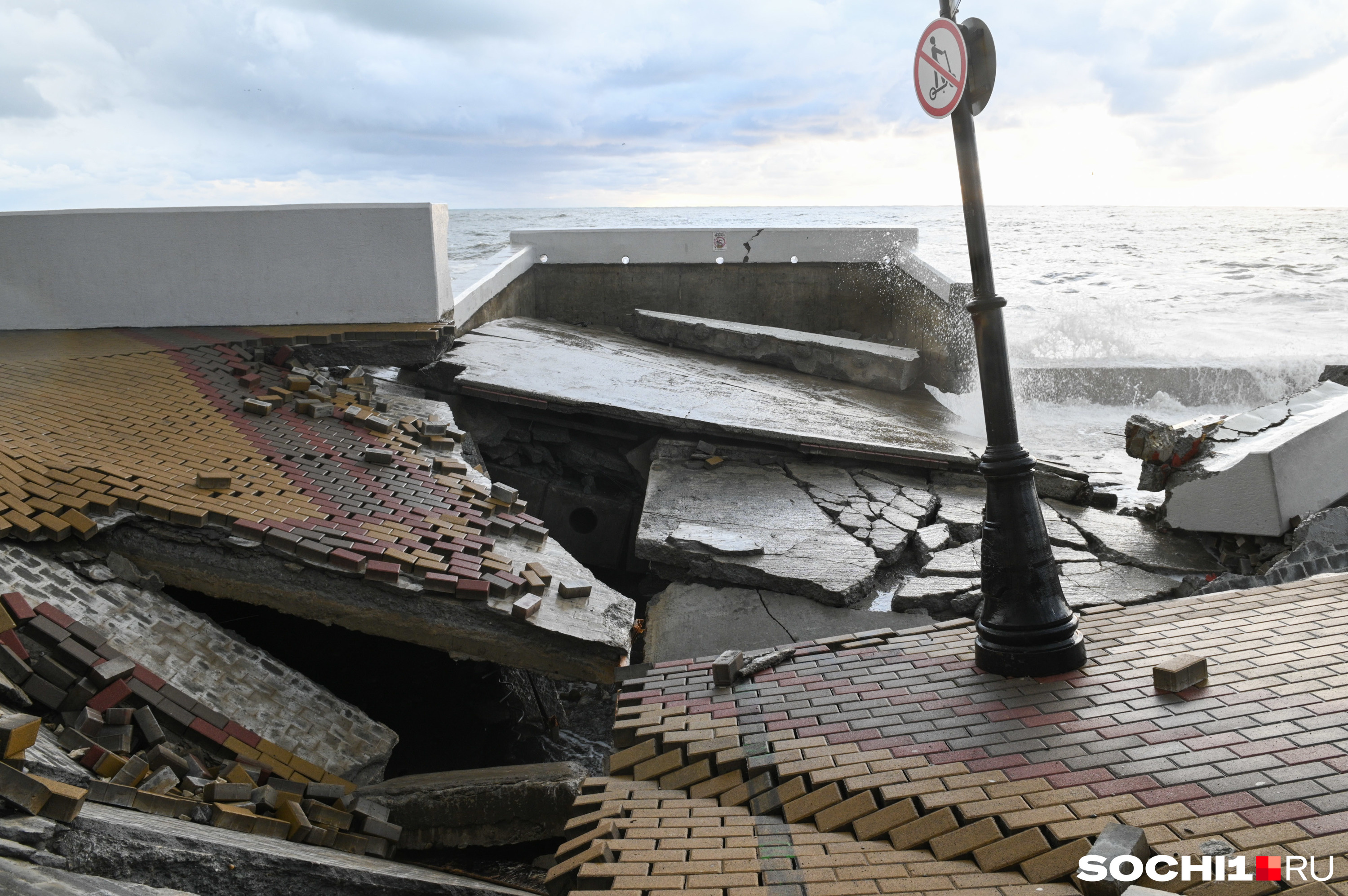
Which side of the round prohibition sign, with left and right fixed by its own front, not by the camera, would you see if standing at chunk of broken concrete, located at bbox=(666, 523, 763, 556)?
right

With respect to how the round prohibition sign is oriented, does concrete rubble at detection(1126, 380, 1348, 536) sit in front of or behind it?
behind

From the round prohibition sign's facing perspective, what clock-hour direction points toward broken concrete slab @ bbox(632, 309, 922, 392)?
The broken concrete slab is roughly at 4 o'clock from the round prohibition sign.

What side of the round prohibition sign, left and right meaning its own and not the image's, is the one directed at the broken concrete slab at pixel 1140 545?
back

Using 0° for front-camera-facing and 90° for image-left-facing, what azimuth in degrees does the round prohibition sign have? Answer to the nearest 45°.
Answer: approximately 45°

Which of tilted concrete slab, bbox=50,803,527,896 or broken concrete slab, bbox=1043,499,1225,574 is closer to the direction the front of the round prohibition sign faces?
the tilted concrete slab
